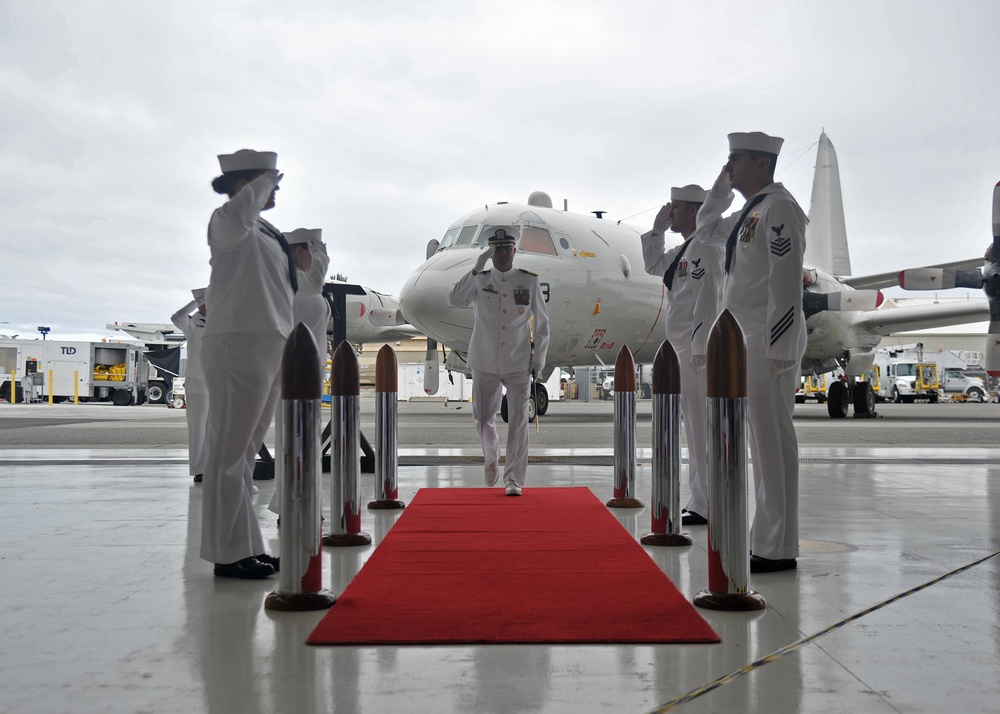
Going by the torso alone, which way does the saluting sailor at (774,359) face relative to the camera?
to the viewer's left

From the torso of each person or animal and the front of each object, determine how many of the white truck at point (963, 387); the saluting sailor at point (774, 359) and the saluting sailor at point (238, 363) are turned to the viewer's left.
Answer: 1

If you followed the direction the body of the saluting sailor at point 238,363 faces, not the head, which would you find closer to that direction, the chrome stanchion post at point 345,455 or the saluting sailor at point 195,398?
the chrome stanchion post

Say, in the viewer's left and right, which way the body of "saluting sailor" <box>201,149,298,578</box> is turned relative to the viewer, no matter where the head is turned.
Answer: facing to the right of the viewer

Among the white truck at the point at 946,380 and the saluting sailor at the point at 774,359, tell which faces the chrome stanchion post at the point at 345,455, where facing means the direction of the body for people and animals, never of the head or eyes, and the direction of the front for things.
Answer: the saluting sailor

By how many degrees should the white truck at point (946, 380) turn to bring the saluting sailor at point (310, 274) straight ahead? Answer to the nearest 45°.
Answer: approximately 90° to its right

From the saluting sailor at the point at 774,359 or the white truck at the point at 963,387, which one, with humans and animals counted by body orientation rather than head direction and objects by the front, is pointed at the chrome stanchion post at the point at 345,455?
the saluting sailor
